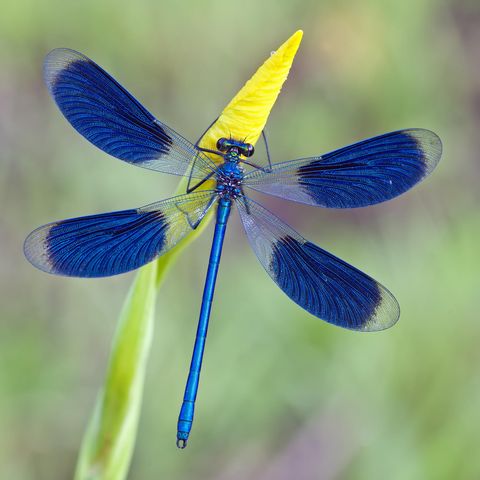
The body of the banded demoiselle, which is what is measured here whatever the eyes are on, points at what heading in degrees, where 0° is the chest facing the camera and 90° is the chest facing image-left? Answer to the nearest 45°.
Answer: approximately 180°
